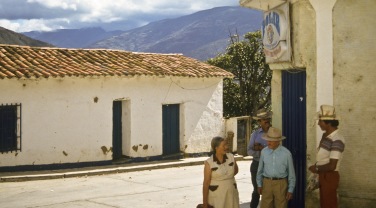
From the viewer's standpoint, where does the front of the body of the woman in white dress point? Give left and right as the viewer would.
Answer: facing the viewer and to the right of the viewer

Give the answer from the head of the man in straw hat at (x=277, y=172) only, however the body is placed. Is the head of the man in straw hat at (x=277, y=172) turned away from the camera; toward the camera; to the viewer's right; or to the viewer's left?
toward the camera

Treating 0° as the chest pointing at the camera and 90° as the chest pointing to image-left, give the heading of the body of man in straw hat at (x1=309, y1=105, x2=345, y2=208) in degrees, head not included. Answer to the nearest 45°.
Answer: approximately 90°

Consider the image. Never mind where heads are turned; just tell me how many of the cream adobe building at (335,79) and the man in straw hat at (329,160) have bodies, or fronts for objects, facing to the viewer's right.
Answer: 0

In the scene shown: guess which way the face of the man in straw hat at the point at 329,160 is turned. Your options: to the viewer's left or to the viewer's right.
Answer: to the viewer's left

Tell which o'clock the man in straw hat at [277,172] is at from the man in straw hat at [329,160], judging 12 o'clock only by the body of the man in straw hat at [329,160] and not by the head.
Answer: the man in straw hat at [277,172] is roughly at 12 o'clock from the man in straw hat at [329,160].

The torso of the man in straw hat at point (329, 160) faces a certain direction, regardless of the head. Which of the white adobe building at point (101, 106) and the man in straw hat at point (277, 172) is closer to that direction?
the man in straw hat
